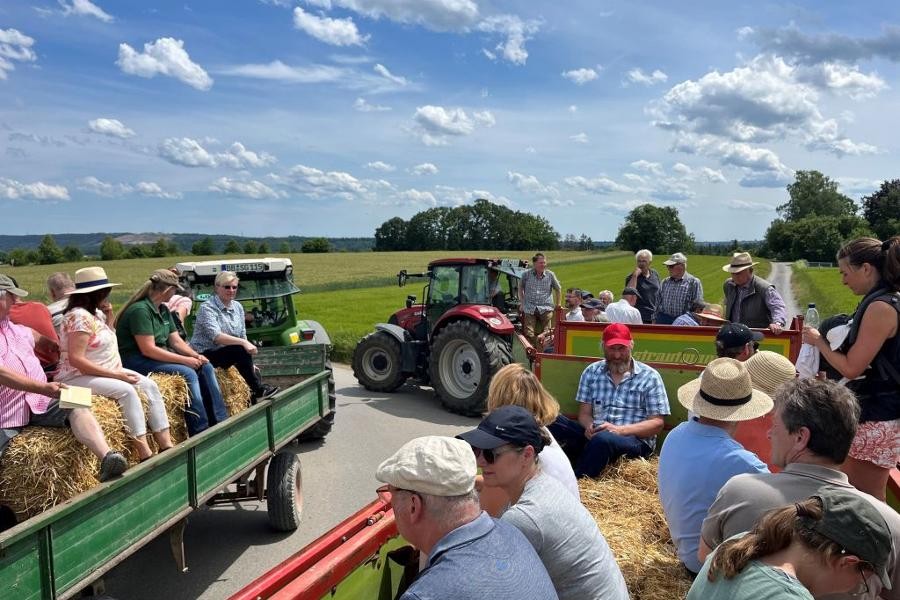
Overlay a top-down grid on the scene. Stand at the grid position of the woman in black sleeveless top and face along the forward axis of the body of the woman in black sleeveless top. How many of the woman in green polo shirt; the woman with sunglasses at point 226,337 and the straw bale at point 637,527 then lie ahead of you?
3

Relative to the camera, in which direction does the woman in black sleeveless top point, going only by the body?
to the viewer's left

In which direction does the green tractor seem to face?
away from the camera

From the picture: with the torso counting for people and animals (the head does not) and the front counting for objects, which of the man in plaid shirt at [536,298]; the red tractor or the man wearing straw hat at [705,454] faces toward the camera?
the man in plaid shirt

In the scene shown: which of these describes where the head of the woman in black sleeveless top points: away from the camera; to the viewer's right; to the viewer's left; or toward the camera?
to the viewer's left

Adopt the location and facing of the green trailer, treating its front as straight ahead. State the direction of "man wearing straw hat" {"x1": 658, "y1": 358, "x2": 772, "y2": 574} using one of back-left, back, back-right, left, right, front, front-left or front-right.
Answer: right

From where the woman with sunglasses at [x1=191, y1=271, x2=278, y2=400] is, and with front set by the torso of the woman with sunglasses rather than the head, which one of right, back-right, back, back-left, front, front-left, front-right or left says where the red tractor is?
left

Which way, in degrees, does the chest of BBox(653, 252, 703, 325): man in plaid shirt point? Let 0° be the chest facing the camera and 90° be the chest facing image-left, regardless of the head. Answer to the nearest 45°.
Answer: approximately 45°

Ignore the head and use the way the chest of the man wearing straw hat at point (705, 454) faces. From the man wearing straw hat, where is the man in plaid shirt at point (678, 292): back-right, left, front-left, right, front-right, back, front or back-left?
front-left

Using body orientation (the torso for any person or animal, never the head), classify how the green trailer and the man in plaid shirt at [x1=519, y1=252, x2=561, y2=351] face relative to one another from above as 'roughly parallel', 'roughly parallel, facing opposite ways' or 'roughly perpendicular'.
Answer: roughly parallel, facing opposite ways

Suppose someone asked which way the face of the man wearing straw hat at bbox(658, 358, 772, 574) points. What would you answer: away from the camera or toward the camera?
away from the camera

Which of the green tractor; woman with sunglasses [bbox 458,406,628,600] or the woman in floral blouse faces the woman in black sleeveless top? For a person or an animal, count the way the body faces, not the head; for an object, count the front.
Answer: the woman in floral blouse

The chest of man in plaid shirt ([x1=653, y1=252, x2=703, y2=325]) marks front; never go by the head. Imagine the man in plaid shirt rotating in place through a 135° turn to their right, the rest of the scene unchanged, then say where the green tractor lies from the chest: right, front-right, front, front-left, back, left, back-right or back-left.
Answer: left

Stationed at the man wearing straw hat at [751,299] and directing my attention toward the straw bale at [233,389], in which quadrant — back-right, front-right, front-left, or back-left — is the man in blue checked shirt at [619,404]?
front-left

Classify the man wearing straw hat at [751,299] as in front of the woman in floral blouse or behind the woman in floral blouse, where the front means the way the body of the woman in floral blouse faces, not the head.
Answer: in front

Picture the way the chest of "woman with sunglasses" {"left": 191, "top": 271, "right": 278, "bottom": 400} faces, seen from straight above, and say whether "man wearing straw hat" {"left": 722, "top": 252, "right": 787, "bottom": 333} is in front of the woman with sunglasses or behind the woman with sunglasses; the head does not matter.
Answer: in front

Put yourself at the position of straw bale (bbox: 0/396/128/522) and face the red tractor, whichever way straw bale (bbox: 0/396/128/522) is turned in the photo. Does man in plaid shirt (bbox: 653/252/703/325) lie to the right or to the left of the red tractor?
right
